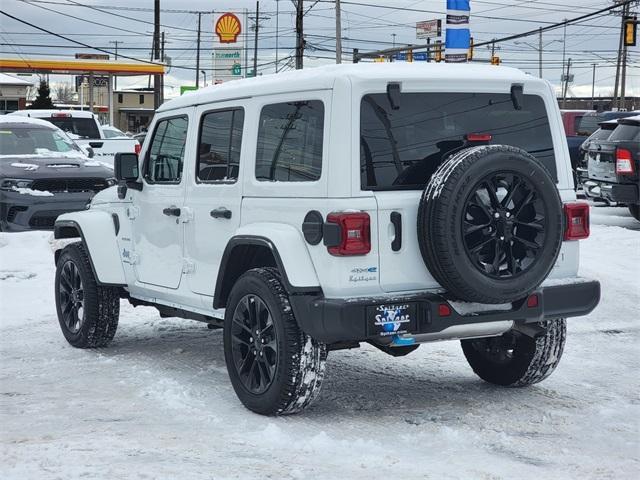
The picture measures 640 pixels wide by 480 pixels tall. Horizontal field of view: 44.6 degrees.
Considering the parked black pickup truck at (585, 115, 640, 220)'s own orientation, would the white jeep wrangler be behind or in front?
behind

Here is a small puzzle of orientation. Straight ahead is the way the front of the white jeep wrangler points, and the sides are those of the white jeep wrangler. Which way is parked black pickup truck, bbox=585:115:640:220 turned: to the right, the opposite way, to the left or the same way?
to the right

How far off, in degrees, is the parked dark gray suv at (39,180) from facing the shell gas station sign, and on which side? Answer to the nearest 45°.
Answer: approximately 135° to its left

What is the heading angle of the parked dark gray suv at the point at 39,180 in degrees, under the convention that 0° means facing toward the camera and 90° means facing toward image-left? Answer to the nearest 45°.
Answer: approximately 315°

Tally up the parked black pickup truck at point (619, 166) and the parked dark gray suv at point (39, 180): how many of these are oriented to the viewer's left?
0

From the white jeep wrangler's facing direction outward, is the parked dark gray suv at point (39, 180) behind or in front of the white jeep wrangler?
in front

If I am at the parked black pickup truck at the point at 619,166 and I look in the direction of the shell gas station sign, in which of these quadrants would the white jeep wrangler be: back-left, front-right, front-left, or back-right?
back-left

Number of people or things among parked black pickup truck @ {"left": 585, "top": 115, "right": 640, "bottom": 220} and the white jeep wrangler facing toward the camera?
0

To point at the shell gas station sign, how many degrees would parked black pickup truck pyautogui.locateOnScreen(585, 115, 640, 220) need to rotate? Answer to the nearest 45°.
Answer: approximately 90° to its left

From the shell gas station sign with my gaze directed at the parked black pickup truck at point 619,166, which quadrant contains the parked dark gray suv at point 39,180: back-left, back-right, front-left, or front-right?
front-right

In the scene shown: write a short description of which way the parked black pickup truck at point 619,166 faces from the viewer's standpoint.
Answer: facing away from the viewer and to the right of the viewer

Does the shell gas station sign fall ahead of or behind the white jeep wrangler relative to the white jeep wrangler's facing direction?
ahead

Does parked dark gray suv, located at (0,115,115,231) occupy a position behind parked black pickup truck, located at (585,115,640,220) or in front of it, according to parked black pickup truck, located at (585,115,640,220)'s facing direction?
behind

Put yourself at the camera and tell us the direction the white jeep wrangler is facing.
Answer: facing away from the viewer and to the left of the viewer
